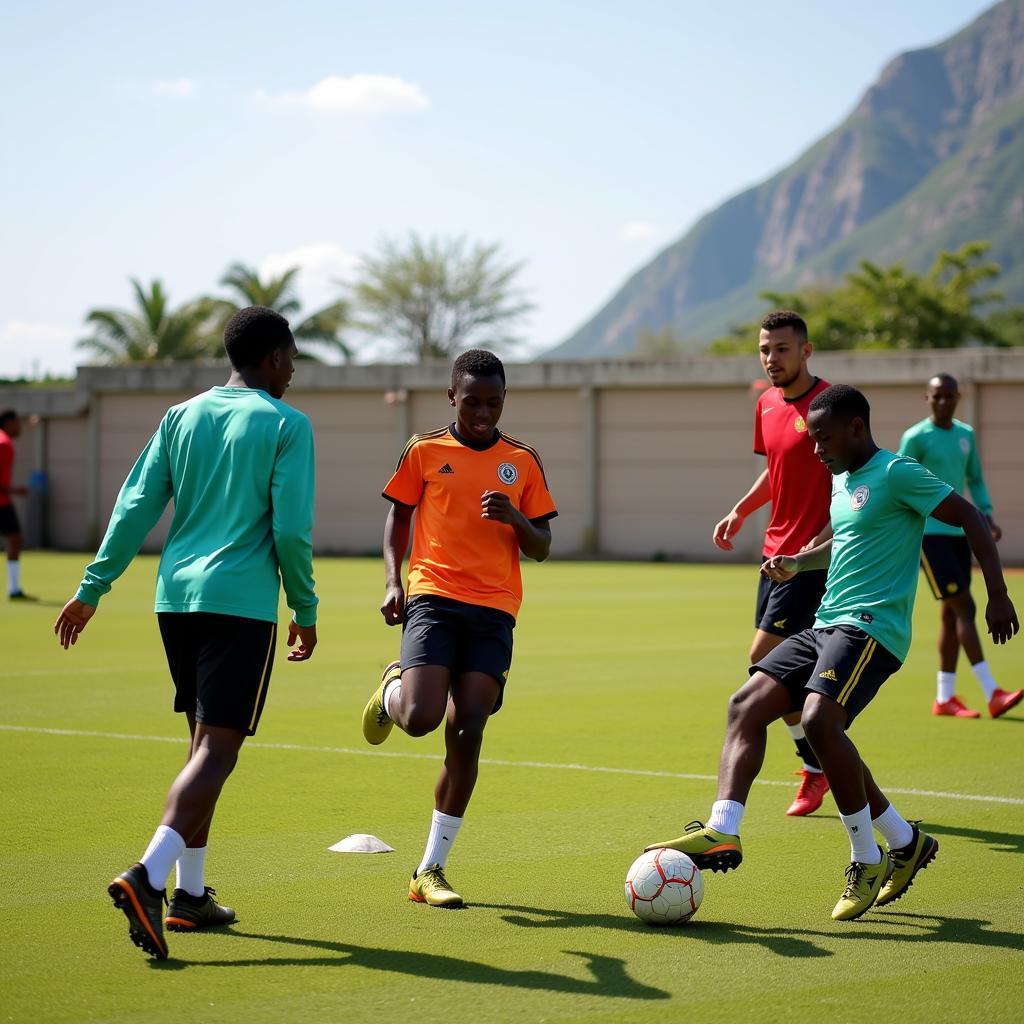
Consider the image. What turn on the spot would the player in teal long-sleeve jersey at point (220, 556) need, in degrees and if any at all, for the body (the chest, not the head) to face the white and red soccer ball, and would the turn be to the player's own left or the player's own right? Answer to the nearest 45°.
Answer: approximately 45° to the player's own right

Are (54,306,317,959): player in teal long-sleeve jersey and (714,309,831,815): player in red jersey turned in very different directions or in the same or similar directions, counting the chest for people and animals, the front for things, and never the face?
very different directions

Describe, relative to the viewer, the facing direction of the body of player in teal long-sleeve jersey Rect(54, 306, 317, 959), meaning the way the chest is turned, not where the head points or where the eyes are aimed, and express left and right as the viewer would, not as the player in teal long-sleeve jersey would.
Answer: facing away from the viewer and to the right of the viewer

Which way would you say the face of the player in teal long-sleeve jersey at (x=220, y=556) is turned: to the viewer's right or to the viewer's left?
to the viewer's right

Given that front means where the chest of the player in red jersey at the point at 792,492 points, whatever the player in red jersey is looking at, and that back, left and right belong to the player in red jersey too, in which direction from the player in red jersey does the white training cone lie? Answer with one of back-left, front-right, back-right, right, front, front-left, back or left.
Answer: front

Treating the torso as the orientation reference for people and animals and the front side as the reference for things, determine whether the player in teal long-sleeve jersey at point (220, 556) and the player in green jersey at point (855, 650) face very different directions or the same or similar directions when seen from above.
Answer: very different directions

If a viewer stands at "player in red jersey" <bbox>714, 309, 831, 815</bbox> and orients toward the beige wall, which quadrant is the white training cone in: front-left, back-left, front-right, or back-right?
back-left

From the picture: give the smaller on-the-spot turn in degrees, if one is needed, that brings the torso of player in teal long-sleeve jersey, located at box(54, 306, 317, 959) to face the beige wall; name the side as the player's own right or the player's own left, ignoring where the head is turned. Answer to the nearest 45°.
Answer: approximately 45° to the player's own left
